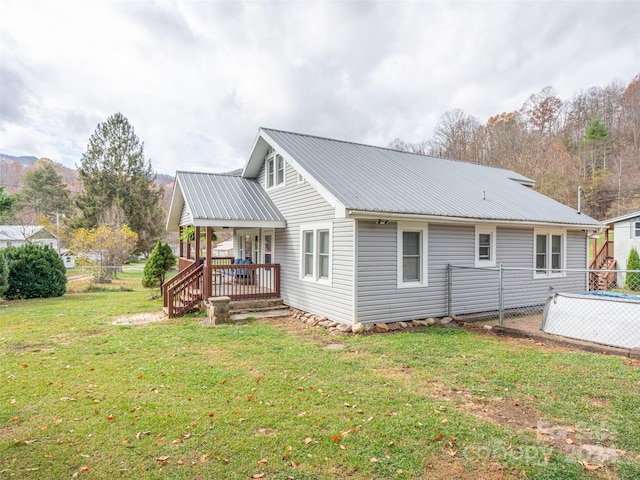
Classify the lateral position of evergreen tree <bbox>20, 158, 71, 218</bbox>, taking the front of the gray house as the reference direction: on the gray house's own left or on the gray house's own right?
on the gray house's own right

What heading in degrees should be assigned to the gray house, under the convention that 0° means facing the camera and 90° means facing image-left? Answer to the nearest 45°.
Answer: approximately 45°

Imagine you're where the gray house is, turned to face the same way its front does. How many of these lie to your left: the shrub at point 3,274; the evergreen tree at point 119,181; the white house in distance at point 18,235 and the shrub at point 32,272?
0

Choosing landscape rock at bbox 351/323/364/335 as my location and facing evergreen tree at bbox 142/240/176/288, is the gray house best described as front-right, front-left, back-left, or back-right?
front-right

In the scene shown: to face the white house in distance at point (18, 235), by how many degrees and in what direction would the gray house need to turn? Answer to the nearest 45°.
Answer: approximately 90° to its right

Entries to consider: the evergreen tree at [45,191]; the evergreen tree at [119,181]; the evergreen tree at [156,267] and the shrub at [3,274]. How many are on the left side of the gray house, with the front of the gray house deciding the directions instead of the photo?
0

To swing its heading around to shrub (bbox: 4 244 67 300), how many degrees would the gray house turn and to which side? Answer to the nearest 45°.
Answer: approximately 45° to its right

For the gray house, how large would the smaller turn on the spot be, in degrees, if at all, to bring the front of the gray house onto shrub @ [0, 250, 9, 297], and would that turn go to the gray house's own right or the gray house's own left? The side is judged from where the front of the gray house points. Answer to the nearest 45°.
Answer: approximately 45° to the gray house's own right

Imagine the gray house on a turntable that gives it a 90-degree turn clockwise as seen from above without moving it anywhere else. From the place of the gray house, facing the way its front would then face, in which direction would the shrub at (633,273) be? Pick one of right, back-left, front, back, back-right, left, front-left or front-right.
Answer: right

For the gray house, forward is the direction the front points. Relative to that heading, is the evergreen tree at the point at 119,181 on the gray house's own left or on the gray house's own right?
on the gray house's own right

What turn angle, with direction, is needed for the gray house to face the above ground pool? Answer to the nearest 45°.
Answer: approximately 90° to its left

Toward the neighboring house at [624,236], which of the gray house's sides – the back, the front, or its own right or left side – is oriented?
back

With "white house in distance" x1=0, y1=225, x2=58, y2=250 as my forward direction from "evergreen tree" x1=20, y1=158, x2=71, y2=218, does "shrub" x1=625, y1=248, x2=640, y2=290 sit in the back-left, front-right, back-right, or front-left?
front-left

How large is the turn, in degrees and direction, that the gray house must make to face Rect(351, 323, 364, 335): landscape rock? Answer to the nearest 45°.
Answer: approximately 45° to its left
